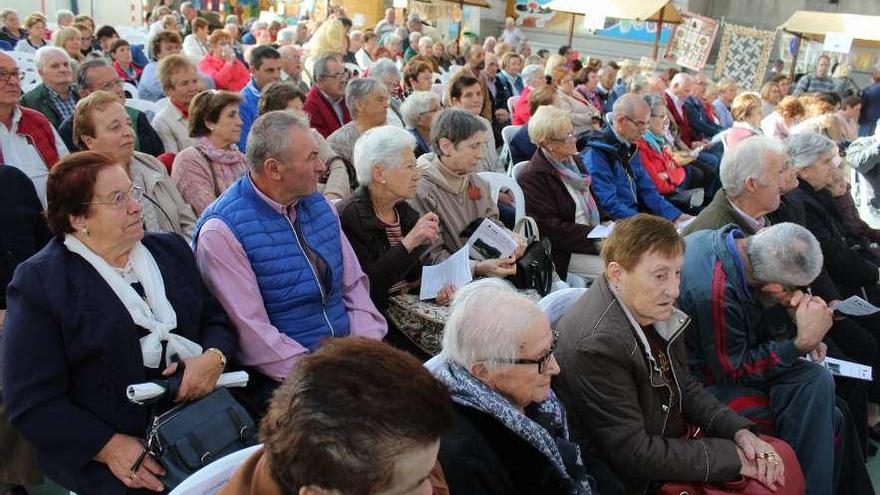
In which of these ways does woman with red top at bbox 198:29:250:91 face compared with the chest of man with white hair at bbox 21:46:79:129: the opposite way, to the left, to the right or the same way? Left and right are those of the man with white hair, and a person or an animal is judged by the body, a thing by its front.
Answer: the same way

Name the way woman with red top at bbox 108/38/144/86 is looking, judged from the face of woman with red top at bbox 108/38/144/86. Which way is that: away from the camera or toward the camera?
toward the camera

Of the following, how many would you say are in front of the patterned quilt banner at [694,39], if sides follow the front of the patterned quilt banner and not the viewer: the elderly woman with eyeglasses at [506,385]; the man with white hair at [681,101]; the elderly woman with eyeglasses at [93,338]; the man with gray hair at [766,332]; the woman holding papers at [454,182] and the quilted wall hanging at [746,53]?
5

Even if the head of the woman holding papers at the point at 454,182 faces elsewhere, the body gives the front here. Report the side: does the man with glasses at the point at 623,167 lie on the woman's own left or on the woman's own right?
on the woman's own left

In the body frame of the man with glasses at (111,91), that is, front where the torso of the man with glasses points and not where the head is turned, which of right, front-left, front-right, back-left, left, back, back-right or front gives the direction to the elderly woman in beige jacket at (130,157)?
front-right

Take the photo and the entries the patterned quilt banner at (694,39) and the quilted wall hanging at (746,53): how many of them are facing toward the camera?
2

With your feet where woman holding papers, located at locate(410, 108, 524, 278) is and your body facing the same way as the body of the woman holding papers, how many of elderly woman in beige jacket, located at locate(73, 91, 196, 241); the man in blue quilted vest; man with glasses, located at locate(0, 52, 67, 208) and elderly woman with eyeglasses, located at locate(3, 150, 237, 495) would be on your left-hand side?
0

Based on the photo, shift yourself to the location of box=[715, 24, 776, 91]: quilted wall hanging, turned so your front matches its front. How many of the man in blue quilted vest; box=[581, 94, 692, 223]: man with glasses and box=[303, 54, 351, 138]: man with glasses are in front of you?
3

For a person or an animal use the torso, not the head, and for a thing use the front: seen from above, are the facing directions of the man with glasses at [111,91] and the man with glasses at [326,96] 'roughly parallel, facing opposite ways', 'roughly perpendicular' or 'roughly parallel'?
roughly parallel

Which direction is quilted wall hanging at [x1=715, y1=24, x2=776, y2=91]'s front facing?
toward the camera

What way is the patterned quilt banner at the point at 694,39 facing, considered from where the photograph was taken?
facing the viewer

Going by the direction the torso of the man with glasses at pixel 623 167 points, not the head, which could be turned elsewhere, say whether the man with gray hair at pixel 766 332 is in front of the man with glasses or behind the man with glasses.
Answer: in front
